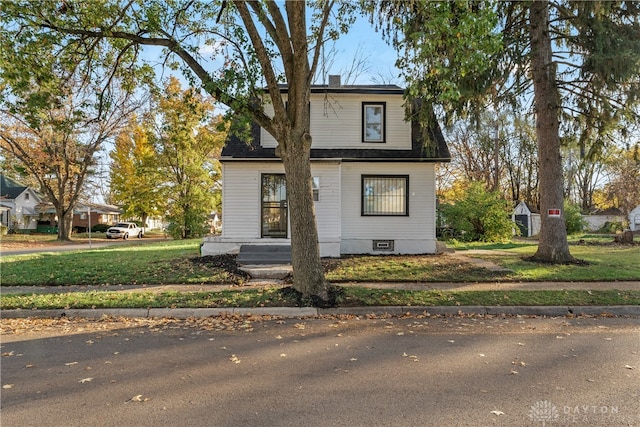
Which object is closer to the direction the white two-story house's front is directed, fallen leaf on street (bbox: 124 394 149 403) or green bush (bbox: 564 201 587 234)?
the fallen leaf on street

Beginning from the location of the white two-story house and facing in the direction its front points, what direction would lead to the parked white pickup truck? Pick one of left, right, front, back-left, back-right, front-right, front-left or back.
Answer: back-right

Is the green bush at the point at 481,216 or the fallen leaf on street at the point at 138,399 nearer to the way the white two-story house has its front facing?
the fallen leaf on street

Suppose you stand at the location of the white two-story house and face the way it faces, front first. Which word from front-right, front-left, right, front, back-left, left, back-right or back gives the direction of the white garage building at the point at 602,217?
back-left

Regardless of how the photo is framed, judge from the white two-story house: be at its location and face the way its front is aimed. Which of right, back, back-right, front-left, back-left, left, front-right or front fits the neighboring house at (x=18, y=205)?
back-right

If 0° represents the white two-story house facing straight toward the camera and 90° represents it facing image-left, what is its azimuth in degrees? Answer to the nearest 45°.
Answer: approximately 0°

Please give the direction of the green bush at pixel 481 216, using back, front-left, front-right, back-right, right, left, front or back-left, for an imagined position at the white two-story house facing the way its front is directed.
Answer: back-left

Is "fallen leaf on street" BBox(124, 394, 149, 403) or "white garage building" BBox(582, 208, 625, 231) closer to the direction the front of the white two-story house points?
the fallen leaf on street

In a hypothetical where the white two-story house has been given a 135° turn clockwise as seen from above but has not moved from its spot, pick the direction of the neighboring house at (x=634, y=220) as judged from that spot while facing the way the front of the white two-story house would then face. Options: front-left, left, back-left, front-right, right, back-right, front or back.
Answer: right
